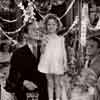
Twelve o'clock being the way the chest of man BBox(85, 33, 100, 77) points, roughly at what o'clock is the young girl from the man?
The young girl is roughly at 1 o'clock from the man.

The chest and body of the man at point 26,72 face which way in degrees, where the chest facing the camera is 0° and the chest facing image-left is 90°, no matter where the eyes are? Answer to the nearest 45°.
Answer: approximately 315°

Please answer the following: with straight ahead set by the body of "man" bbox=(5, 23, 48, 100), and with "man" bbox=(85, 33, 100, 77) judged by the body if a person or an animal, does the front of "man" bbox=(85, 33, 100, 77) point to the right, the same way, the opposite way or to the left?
to the right

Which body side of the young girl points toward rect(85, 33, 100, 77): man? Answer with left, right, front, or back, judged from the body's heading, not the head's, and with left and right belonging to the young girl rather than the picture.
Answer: left

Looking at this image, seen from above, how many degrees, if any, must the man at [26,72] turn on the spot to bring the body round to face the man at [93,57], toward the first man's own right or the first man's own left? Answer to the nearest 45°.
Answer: approximately 45° to the first man's own left
